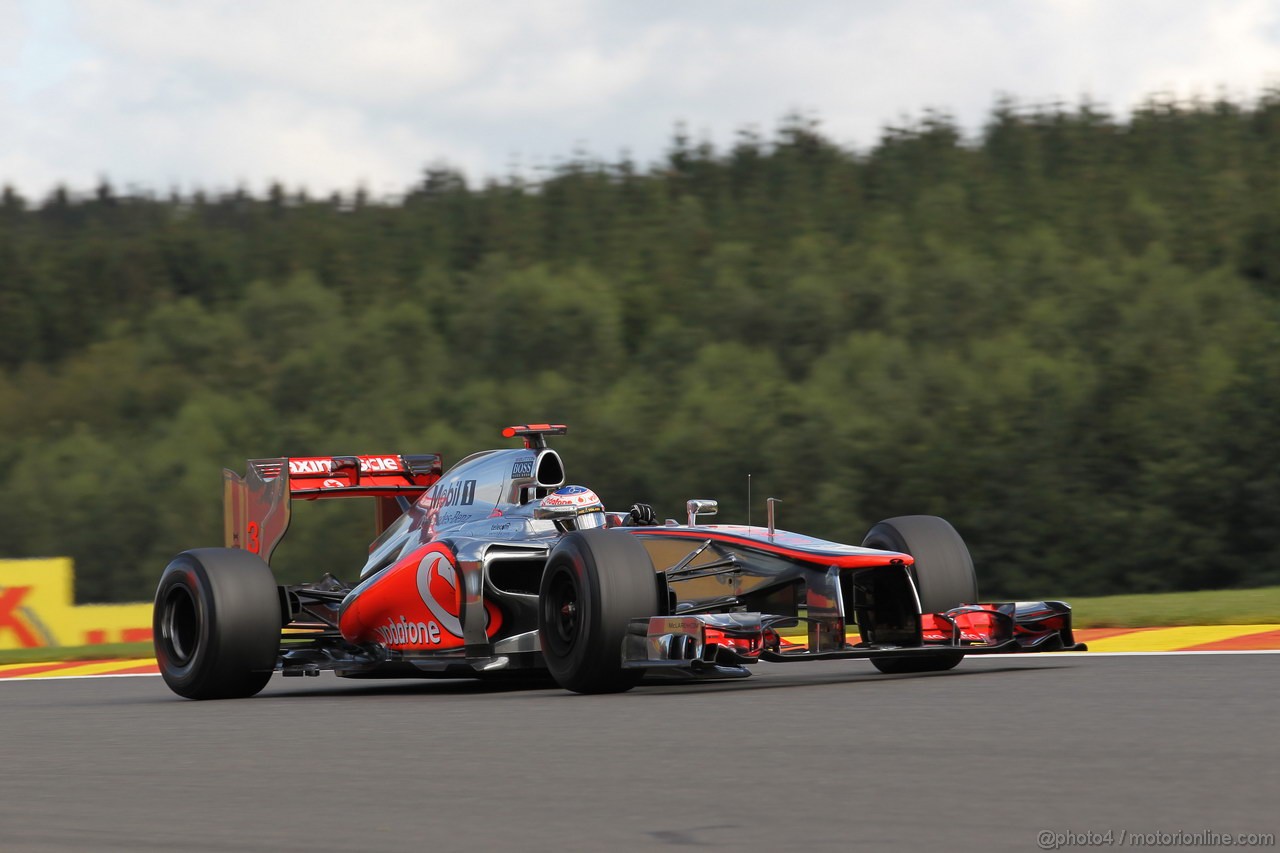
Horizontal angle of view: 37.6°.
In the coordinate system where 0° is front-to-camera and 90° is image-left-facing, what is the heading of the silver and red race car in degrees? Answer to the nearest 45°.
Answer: approximately 315°

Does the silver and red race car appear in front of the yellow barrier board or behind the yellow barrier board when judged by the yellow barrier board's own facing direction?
in front

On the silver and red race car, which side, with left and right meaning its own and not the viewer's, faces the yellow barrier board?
back

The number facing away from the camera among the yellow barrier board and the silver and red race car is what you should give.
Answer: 0

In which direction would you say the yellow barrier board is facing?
toward the camera
